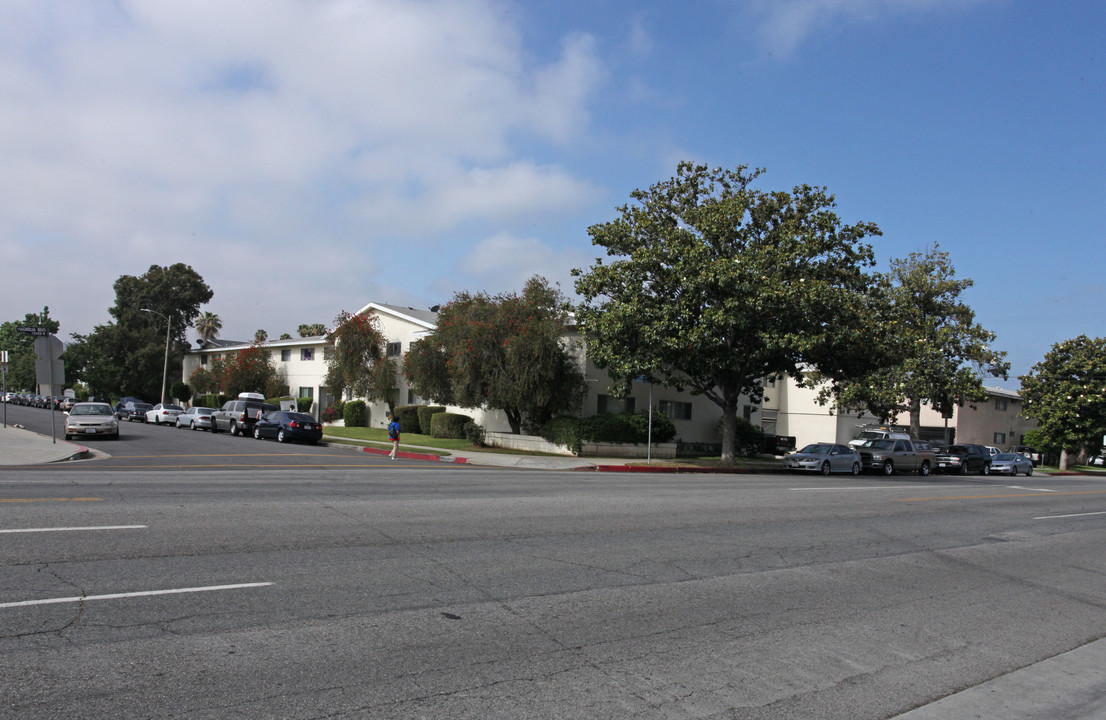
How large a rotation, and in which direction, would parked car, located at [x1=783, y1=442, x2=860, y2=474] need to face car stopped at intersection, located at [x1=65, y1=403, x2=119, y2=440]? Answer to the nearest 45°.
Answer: approximately 45° to its right

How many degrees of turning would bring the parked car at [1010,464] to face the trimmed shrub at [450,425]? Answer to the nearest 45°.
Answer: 0° — it already faces it

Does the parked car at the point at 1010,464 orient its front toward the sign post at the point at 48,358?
yes

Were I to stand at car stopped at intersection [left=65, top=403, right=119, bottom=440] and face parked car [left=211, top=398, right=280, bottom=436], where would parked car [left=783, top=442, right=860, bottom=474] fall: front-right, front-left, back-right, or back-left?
front-right

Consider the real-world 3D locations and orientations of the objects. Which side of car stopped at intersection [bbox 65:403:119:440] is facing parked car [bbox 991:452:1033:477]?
left

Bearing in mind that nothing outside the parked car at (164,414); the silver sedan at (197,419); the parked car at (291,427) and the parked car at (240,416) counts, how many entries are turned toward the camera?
0

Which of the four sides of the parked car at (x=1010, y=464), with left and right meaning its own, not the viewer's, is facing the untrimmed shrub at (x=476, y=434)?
front

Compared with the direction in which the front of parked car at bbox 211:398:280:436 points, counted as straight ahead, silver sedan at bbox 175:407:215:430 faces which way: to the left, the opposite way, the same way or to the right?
the same way

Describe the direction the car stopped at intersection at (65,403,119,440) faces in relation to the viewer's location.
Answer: facing the viewer

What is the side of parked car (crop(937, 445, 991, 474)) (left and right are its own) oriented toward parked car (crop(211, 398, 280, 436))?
front

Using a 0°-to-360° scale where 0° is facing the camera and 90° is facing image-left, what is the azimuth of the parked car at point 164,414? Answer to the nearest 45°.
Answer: approximately 135°

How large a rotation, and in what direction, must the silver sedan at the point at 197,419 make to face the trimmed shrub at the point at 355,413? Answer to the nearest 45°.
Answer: approximately 135° to its right

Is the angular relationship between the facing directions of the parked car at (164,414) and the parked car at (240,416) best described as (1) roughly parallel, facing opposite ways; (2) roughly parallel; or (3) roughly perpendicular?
roughly parallel

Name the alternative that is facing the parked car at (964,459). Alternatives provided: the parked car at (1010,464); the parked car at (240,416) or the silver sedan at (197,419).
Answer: the parked car at (1010,464)

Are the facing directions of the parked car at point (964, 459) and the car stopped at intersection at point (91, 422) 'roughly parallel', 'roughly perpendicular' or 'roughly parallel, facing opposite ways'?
roughly perpendicular

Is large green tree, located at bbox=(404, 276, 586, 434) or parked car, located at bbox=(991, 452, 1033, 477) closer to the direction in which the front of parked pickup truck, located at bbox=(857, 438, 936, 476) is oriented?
the large green tree

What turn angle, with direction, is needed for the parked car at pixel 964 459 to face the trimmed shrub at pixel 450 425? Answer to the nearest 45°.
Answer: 0° — it already faces it

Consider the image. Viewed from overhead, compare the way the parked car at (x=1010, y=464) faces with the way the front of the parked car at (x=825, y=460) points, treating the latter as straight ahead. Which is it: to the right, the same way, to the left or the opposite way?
the same way
